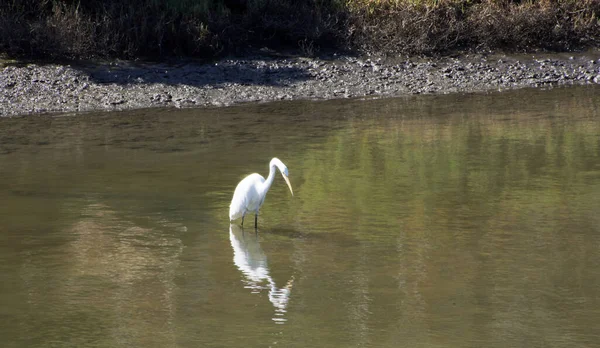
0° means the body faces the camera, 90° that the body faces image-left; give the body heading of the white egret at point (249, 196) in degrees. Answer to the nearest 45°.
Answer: approximately 270°
